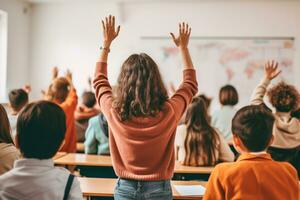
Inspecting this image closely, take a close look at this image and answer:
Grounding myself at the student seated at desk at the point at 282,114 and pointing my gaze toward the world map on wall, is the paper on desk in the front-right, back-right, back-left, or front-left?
back-left

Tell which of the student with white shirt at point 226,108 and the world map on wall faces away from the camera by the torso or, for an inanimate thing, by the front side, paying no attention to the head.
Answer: the student with white shirt

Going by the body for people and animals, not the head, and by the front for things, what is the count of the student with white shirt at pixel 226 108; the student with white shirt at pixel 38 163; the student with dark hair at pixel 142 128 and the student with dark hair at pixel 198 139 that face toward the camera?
0

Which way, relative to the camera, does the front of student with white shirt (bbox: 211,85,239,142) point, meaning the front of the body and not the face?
away from the camera

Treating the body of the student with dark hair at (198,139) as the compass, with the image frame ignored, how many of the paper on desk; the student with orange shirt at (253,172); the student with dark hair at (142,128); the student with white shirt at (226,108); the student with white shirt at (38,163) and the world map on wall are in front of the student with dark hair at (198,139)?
2

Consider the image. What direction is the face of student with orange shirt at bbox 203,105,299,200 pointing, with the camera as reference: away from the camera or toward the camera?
away from the camera

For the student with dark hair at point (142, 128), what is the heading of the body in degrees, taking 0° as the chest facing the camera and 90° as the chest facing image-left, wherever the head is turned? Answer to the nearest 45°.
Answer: approximately 180°

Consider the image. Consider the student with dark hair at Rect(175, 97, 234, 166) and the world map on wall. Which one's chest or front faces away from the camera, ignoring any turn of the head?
the student with dark hair

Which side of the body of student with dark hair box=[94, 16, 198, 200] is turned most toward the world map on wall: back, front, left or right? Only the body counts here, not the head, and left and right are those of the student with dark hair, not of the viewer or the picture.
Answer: front

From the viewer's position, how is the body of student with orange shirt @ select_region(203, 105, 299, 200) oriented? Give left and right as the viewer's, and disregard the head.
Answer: facing away from the viewer

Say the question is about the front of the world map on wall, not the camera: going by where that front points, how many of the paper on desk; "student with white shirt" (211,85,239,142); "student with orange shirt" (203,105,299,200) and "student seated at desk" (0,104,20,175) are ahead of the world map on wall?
4

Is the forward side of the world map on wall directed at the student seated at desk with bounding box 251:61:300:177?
yes

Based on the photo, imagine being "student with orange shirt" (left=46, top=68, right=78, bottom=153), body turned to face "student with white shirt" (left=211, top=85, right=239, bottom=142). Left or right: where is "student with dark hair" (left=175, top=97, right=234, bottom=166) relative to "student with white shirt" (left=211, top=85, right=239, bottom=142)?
right

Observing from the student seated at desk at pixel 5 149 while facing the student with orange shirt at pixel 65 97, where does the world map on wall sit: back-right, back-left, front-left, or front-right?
front-right

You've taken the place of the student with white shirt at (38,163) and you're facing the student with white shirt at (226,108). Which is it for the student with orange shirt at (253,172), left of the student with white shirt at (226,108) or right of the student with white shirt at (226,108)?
right

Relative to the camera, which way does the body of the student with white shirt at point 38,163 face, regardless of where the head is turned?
away from the camera

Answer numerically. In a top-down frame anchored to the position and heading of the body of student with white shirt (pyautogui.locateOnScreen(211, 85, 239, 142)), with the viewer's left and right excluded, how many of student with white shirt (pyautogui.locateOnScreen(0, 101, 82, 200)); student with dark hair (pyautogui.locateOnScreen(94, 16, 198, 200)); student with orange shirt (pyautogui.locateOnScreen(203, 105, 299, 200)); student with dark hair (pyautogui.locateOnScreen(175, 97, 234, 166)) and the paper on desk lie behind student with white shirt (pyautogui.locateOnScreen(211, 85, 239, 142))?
5

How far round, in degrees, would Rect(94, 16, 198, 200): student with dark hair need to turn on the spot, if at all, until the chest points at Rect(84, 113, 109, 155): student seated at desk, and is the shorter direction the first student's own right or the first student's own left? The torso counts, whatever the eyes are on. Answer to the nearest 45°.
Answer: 0° — they already face them

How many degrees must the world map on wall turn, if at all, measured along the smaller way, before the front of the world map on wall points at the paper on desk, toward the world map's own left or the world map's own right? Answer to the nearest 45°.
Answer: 0° — it already faces it
